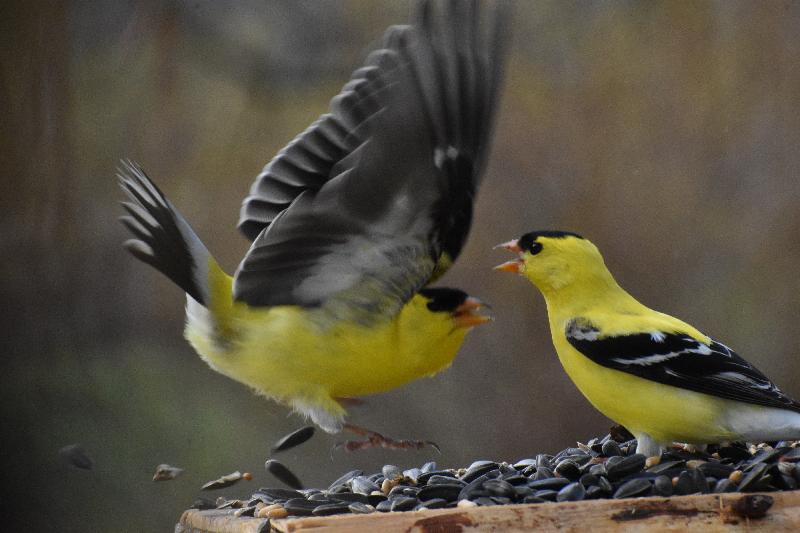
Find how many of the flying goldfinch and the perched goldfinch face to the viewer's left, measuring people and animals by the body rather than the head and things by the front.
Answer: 1

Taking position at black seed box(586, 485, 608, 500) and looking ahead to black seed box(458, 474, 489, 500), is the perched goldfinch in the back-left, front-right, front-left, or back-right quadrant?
back-right

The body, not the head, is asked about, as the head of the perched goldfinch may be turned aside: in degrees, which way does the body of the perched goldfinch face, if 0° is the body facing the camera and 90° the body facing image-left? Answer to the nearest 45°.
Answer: approximately 90°

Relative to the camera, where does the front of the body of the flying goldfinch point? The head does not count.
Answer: to the viewer's right

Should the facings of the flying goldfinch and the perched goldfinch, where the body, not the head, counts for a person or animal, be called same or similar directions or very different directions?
very different directions
